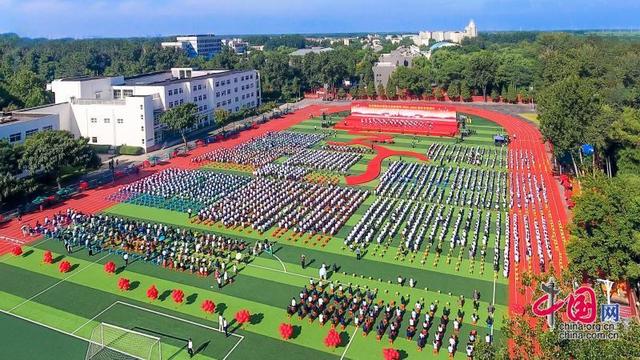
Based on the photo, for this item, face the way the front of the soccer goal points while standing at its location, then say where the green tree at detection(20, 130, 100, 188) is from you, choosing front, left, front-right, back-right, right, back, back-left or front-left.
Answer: front-left

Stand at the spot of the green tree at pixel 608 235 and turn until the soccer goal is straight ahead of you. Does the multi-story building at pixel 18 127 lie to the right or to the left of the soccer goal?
right

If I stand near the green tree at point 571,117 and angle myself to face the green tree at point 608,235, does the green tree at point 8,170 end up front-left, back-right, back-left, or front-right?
front-right

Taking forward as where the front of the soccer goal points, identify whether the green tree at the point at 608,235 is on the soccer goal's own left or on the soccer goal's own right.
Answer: on the soccer goal's own right

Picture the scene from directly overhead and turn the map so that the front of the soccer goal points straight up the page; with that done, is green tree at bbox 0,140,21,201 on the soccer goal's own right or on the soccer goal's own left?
on the soccer goal's own left

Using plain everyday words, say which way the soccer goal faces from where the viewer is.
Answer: facing away from the viewer and to the right of the viewer
